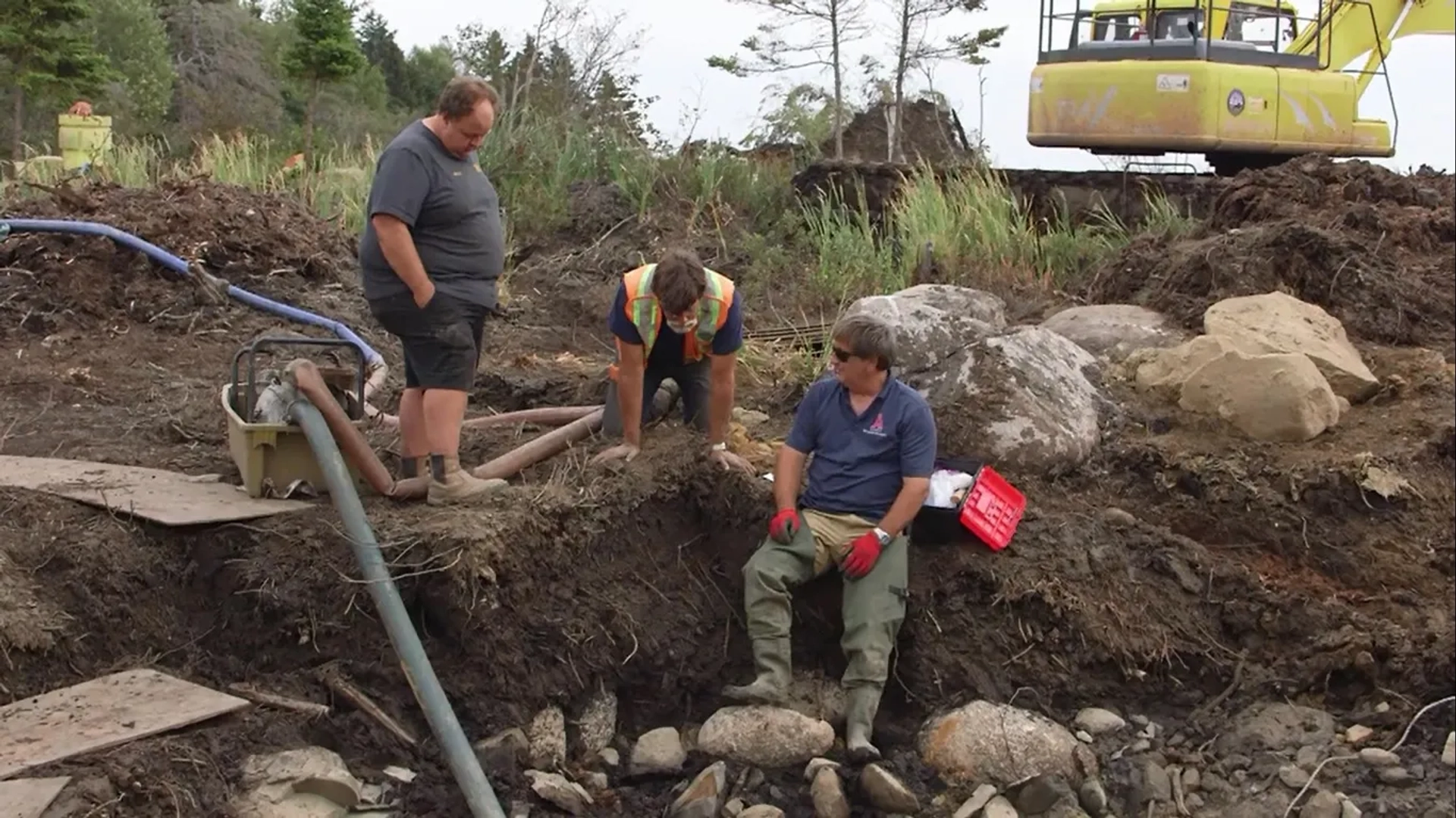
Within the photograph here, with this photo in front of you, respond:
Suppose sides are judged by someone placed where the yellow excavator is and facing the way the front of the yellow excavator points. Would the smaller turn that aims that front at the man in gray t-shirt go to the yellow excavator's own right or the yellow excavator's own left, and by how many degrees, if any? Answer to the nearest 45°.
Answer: approximately 135° to the yellow excavator's own right

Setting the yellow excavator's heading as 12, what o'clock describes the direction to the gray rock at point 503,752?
The gray rock is roughly at 5 o'clock from the yellow excavator.

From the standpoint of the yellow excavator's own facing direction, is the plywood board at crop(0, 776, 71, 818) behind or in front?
behind

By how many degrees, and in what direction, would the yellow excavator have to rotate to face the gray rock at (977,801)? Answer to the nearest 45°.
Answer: approximately 135° to its right

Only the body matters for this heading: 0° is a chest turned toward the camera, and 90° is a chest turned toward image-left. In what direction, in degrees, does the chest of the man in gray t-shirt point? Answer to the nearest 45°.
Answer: approximately 315°

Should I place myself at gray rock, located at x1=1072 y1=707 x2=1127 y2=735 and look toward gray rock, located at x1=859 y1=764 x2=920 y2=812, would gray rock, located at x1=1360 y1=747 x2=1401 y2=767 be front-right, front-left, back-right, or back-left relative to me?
back-left

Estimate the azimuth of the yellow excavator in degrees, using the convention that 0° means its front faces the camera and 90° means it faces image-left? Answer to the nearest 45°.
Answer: approximately 225°

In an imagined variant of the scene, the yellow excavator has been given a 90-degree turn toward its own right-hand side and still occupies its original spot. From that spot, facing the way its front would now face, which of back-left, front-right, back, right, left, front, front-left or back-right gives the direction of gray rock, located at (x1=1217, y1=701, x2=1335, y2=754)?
front-right

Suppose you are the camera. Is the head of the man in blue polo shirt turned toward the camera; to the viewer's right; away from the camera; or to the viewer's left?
to the viewer's left

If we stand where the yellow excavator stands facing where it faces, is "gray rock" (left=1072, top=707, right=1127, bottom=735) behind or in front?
behind
